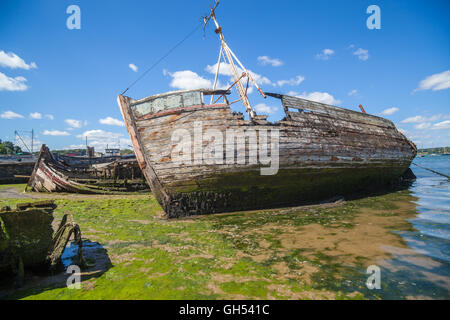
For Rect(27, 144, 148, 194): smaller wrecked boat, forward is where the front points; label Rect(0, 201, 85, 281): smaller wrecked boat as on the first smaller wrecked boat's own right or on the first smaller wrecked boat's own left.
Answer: on the first smaller wrecked boat's own left

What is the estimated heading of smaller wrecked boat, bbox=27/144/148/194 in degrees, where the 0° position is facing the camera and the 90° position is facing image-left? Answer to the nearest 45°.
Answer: approximately 90°
